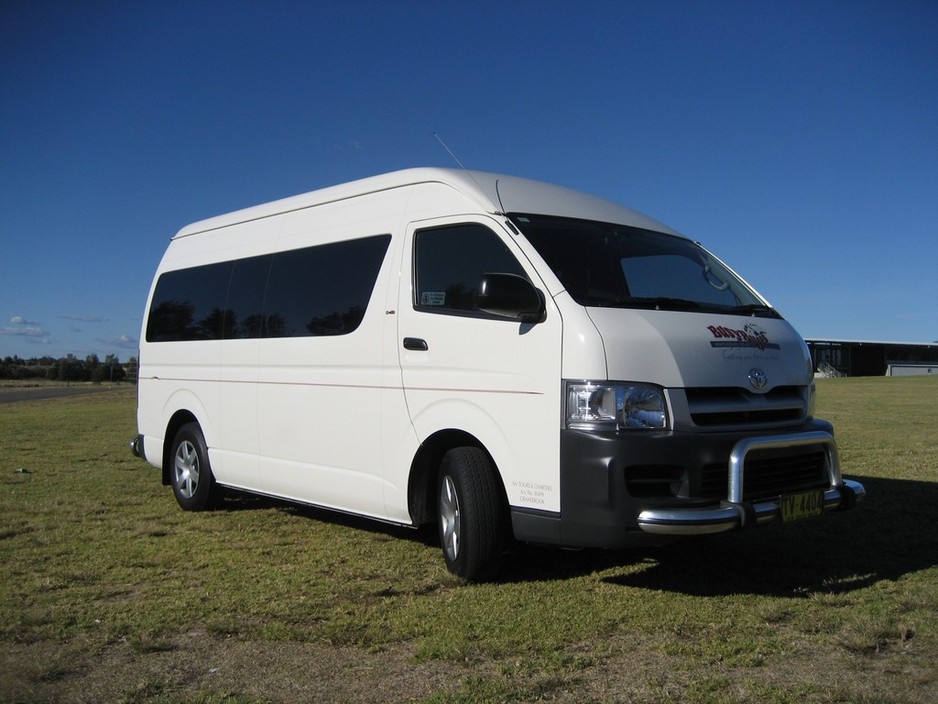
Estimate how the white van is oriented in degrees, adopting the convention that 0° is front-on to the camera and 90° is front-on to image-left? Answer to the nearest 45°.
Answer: approximately 315°
